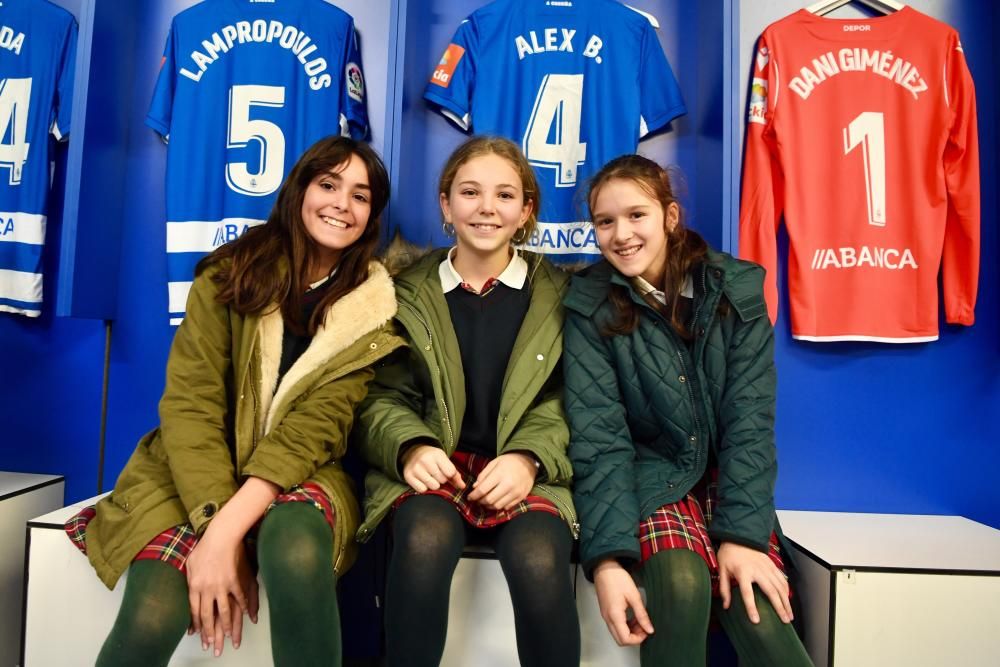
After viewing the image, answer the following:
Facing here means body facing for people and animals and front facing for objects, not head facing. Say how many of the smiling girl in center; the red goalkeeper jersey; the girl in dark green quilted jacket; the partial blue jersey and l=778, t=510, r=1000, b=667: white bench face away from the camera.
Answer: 2

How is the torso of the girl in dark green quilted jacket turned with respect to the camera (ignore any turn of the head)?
toward the camera

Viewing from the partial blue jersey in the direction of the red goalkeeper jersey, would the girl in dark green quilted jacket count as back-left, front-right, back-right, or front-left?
front-right

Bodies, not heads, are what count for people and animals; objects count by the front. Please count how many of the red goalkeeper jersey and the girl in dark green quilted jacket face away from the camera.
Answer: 1

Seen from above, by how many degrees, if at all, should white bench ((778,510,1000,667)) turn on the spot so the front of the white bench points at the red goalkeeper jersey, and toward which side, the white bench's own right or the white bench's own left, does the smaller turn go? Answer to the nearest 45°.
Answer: approximately 180°

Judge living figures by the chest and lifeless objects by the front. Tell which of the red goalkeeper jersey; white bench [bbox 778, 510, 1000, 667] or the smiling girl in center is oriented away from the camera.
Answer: the red goalkeeper jersey

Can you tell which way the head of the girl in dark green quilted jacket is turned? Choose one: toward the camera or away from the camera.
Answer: toward the camera

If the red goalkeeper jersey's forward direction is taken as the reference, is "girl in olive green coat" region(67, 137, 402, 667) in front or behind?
behind

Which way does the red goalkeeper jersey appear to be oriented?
away from the camera

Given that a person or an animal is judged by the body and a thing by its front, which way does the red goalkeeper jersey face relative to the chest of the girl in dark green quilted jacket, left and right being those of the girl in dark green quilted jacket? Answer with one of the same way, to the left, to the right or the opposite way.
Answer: the opposite way

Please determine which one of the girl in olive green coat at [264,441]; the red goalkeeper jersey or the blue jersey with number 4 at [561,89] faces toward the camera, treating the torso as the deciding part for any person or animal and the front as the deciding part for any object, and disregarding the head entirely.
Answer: the girl in olive green coat

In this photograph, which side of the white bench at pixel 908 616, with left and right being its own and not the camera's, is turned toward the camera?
front

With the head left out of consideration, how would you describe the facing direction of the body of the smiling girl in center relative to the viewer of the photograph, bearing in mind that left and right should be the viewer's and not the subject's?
facing the viewer
